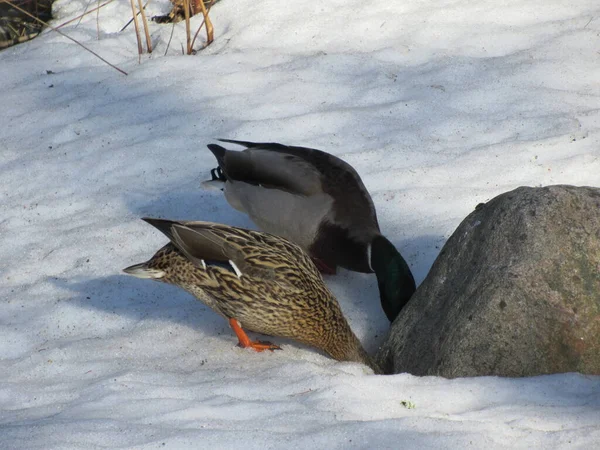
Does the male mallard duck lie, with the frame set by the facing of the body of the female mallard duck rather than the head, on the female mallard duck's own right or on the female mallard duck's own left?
on the female mallard duck's own left

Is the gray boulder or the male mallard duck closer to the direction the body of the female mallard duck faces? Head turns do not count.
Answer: the gray boulder

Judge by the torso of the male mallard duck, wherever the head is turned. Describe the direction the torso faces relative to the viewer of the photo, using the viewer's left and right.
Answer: facing the viewer and to the right of the viewer

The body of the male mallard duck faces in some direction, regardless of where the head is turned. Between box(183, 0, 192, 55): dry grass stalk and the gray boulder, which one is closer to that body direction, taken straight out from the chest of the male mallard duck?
the gray boulder

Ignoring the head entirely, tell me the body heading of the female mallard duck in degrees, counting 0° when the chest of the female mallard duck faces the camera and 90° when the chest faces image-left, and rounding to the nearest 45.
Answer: approximately 270°

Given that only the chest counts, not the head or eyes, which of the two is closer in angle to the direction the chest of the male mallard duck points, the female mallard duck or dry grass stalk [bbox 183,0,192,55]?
the female mallard duck

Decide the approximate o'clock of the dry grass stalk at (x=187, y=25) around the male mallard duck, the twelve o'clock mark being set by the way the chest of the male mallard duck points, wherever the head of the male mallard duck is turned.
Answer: The dry grass stalk is roughly at 7 o'clock from the male mallard duck.

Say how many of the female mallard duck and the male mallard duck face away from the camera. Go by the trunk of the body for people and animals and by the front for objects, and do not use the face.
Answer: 0

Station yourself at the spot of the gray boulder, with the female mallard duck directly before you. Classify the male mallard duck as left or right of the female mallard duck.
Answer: right

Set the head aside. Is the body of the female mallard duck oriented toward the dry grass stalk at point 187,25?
no

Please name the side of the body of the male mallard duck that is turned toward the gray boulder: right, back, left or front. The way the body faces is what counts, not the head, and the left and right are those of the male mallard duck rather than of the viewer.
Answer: front

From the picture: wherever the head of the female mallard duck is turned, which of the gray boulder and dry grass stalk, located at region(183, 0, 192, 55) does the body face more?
the gray boulder

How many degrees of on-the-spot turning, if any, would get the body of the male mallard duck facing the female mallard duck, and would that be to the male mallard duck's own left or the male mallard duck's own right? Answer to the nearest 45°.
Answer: approximately 45° to the male mallard duck's own right
